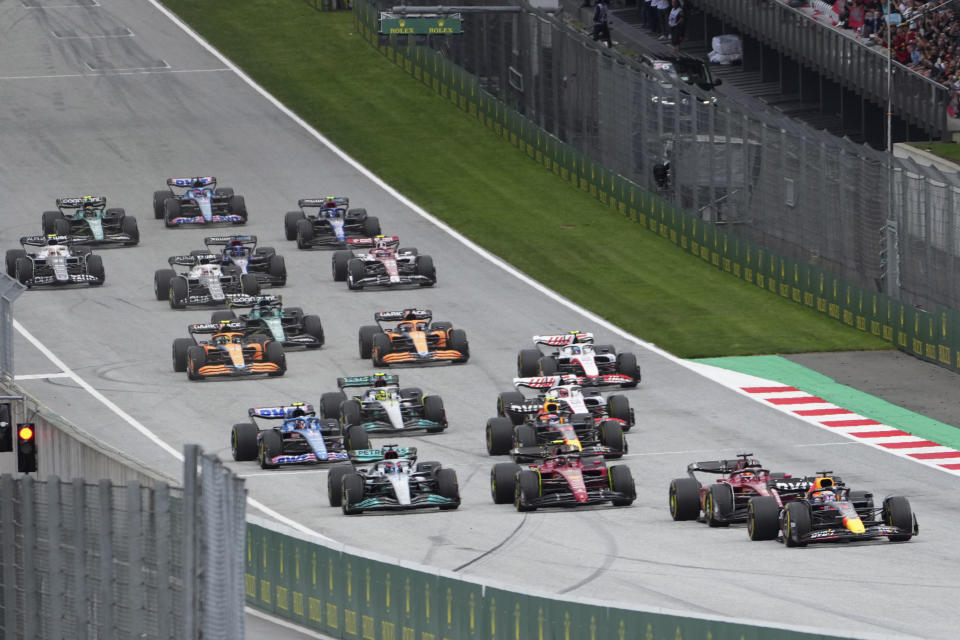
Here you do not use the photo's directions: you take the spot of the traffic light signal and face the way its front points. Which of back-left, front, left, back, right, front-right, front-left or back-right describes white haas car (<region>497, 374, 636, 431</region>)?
back-left

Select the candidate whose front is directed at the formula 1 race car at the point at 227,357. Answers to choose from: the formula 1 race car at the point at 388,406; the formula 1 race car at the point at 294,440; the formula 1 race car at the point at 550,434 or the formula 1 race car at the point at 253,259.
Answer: the formula 1 race car at the point at 253,259

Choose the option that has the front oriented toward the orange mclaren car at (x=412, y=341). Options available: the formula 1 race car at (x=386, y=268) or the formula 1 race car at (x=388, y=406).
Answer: the formula 1 race car at (x=386, y=268)

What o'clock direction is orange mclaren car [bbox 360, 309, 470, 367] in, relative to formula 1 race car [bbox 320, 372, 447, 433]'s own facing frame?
The orange mclaren car is roughly at 6 o'clock from the formula 1 race car.

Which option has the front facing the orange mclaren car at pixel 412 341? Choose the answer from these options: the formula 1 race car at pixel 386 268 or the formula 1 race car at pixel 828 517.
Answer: the formula 1 race car at pixel 386 268

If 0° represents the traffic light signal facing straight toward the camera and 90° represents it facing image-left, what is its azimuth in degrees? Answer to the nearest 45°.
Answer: approximately 0°

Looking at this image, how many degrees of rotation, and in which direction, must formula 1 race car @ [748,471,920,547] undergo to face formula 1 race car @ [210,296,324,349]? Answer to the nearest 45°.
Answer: approximately 180°

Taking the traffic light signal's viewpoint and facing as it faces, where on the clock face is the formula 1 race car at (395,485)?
The formula 1 race car is roughly at 8 o'clock from the traffic light signal.

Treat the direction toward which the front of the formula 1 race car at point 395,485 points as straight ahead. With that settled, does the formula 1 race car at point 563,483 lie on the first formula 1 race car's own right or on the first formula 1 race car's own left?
on the first formula 1 race car's own left

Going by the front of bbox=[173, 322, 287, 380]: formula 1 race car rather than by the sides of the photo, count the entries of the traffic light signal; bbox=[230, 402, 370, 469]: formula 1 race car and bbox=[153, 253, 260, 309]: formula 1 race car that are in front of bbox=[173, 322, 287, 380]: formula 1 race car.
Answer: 2

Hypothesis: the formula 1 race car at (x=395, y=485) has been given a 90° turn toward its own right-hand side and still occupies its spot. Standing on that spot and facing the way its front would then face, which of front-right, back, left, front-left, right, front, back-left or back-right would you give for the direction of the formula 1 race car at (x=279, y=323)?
right

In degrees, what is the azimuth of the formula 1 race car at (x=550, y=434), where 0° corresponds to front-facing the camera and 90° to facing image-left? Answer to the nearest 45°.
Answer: approximately 0°

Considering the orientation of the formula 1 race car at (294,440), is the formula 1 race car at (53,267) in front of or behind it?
behind

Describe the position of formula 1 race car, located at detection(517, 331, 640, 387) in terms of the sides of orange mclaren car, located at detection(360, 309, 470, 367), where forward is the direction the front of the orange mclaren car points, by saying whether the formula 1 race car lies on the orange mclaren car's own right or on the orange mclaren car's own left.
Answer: on the orange mclaren car's own left
